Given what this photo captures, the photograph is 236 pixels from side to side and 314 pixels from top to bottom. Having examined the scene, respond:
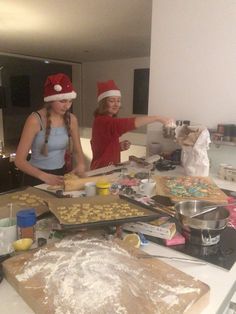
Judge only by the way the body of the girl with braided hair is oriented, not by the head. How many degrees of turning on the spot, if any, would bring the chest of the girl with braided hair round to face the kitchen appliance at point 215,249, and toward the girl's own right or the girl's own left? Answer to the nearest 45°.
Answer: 0° — they already face it

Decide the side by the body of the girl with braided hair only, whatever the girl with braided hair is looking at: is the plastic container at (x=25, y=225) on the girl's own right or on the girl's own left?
on the girl's own right

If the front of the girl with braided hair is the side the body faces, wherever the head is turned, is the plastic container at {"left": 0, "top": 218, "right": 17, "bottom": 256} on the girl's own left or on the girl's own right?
on the girl's own right

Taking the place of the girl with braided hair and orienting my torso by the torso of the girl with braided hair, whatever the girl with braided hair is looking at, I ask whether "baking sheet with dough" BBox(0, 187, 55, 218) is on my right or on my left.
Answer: on my right

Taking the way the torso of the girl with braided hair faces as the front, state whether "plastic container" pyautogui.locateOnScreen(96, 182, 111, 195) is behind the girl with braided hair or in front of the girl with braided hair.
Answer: in front

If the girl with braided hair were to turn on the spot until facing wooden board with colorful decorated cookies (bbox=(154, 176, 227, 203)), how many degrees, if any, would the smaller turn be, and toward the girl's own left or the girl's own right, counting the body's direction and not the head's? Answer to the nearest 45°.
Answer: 0° — they already face it

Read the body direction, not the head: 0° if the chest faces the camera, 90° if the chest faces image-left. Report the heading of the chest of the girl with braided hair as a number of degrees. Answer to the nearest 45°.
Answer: approximately 315°

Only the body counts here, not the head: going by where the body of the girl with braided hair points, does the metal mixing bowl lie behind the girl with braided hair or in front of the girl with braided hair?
in front

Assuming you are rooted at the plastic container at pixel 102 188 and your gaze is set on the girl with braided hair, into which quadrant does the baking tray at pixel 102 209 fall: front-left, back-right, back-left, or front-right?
back-left
